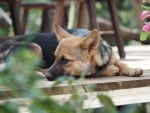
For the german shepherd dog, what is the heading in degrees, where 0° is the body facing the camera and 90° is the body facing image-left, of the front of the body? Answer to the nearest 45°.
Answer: approximately 270°
